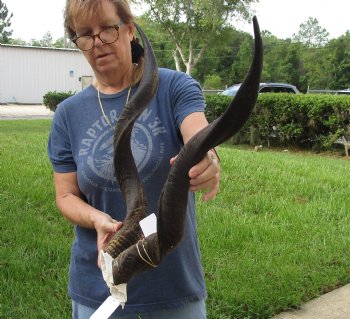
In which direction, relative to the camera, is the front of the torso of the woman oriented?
toward the camera

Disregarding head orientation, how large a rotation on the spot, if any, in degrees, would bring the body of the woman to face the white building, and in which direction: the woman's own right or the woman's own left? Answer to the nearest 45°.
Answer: approximately 180°

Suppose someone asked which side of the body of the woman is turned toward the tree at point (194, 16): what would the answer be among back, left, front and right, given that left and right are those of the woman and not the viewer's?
back

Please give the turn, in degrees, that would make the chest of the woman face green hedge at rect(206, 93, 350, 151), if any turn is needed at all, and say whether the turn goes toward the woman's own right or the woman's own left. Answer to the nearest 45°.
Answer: approximately 180°
